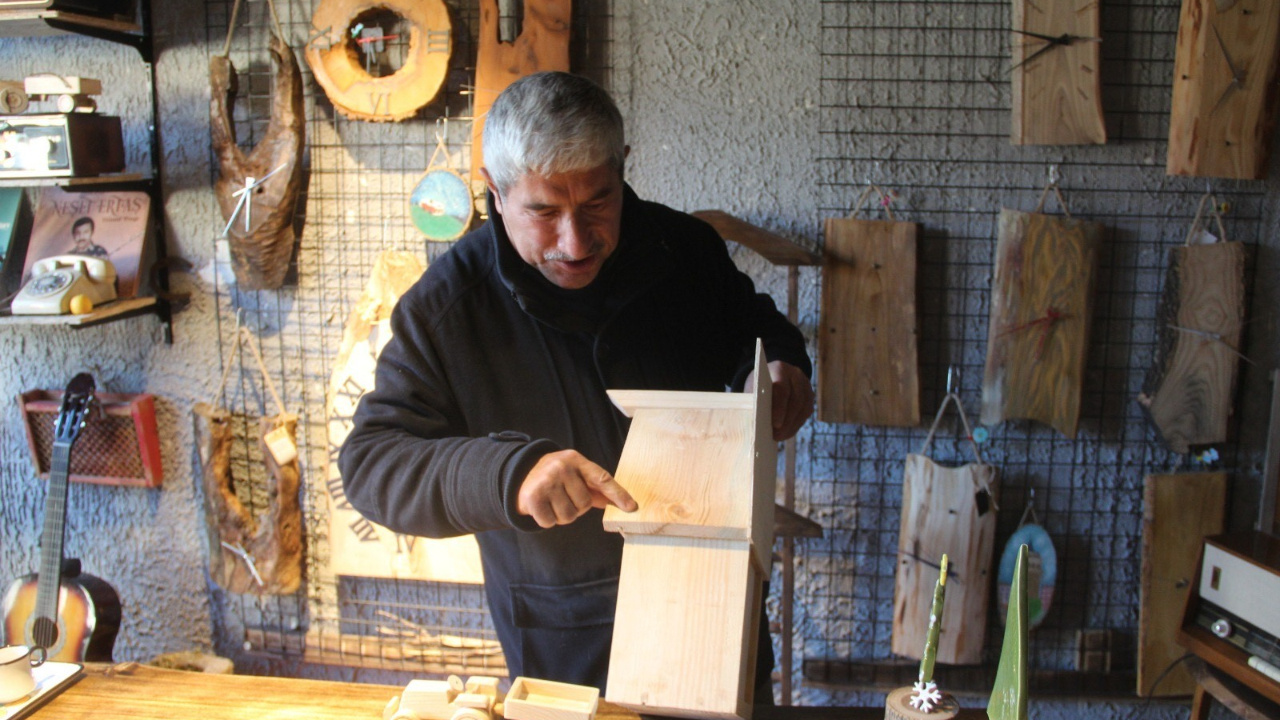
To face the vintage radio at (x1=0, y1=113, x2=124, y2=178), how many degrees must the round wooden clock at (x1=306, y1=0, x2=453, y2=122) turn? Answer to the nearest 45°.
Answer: approximately 90° to its right

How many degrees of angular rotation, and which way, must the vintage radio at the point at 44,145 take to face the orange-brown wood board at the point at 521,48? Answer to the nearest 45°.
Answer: approximately 90° to its left

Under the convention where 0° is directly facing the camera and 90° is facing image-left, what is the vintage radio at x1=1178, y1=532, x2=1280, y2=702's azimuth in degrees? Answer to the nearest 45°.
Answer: approximately 45°

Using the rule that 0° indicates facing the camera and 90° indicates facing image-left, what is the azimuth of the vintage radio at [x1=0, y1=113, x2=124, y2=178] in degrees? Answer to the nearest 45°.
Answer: approximately 45°

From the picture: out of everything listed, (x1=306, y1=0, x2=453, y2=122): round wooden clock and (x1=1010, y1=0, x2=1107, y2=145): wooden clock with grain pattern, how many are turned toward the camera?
2

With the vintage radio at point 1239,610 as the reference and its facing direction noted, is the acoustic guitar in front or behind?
in front

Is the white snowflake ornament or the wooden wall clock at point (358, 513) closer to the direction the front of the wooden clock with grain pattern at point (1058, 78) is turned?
the white snowflake ornament

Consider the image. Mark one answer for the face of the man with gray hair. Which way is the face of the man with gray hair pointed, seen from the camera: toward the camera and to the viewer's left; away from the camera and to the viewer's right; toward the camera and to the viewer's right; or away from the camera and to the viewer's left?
toward the camera and to the viewer's right

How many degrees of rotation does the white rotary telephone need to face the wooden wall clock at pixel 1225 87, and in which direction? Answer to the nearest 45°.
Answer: approximately 90° to its left

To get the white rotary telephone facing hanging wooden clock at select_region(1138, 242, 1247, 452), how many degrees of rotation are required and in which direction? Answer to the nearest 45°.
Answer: approximately 90° to its left
